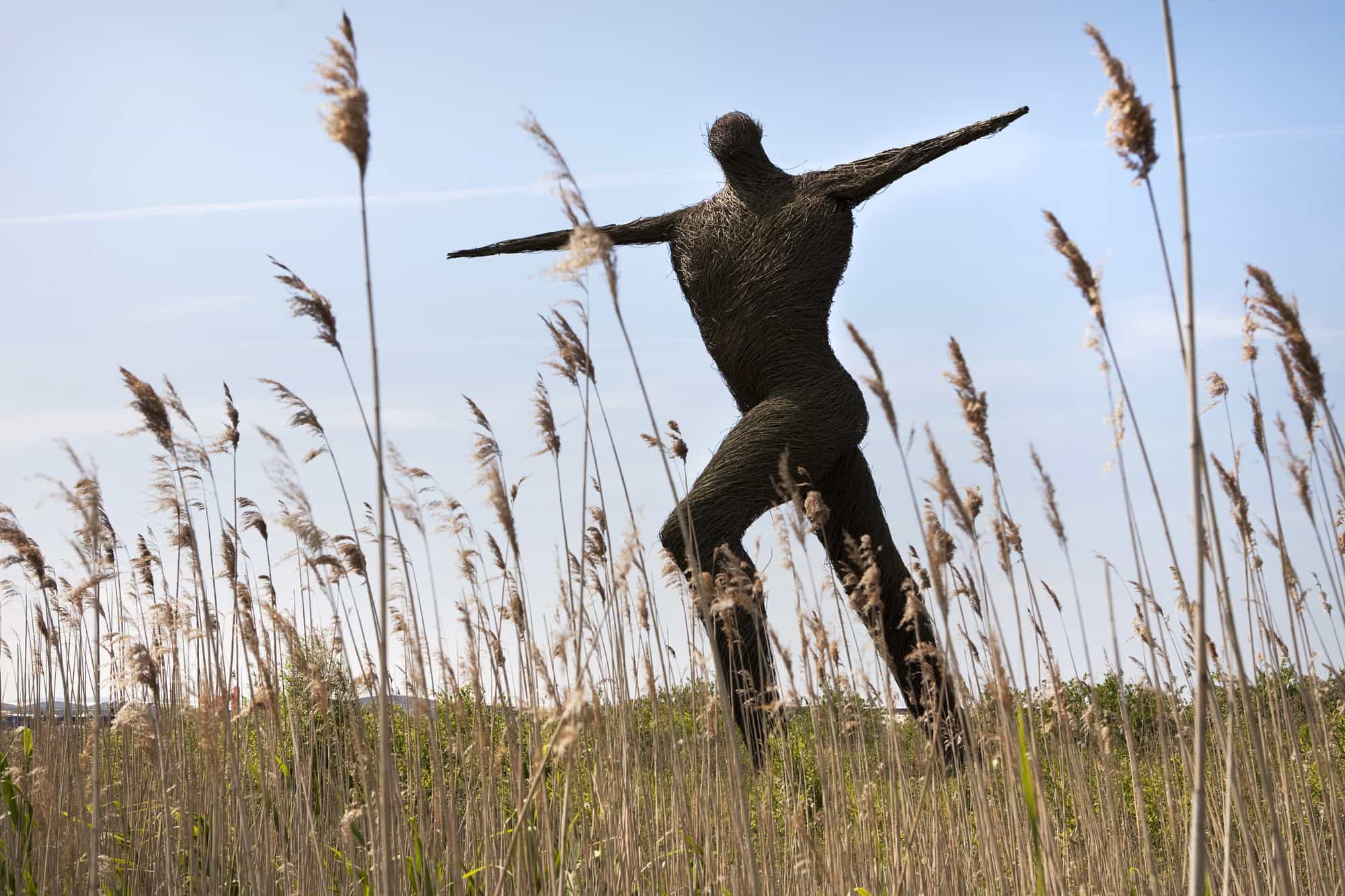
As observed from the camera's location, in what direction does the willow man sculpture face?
facing the viewer and to the left of the viewer

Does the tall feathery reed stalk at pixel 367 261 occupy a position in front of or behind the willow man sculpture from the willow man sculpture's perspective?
in front
